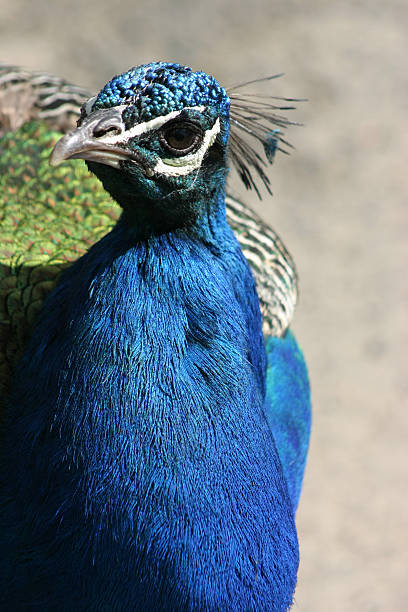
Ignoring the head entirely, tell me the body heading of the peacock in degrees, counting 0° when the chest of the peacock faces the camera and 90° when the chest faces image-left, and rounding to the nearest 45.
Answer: approximately 0°
